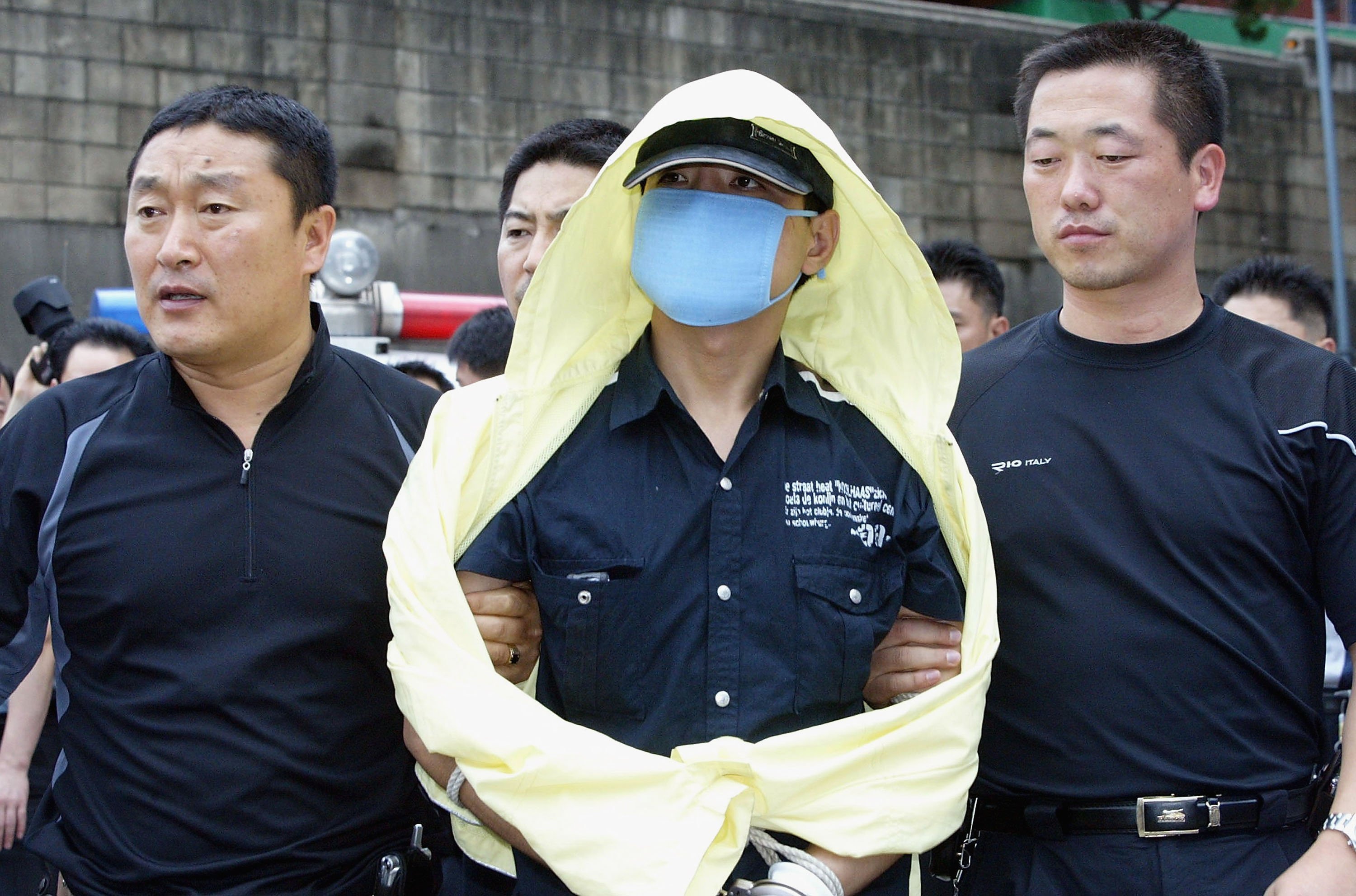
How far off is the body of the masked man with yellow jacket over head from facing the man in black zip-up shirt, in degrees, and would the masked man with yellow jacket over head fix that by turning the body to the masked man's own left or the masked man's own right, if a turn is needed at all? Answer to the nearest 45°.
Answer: approximately 90° to the masked man's own right

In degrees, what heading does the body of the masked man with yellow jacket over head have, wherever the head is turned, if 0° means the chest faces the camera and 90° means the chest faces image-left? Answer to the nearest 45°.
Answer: approximately 0°

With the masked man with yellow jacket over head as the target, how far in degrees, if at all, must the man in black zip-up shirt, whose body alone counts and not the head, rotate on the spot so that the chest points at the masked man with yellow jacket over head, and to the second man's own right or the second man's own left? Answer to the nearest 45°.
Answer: approximately 45° to the second man's own left

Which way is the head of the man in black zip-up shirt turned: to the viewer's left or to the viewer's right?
to the viewer's left

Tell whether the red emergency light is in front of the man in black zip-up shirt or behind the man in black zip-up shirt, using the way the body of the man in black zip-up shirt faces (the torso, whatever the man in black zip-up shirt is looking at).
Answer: behind

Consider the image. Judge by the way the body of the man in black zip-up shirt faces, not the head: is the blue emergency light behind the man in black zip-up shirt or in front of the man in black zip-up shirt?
behind

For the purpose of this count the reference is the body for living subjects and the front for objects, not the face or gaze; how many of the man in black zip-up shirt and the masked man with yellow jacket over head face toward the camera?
2

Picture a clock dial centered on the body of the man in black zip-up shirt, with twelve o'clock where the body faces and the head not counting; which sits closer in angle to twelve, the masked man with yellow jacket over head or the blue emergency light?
the masked man with yellow jacket over head

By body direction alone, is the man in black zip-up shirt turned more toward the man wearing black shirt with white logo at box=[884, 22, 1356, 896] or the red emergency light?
the man wearing black shirt with white logo

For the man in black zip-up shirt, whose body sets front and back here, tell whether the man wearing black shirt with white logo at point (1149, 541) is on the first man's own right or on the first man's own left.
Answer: on the first man's own left

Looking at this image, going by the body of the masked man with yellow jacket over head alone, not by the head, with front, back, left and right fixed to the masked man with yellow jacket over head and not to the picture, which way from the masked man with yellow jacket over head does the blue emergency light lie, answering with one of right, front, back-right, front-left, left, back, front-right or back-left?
back-right
